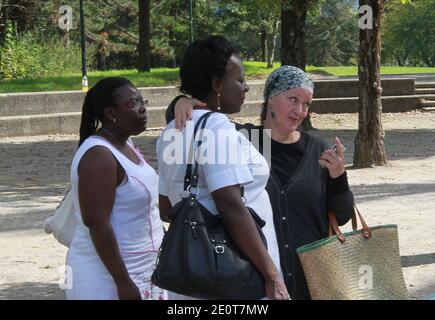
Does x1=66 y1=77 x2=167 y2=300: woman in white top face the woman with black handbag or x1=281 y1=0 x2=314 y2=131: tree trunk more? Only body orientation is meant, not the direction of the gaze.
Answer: the woman with black handbag

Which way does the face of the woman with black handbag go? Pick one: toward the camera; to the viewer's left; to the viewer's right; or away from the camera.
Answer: to the viewer's right

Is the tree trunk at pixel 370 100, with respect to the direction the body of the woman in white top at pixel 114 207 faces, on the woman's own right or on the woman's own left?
on the woman's own left

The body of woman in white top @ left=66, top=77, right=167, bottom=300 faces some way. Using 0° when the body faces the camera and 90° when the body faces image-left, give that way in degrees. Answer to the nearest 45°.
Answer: approximately 270°

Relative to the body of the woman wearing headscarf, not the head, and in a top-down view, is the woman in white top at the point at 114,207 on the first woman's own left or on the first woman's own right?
on the first woman's own right

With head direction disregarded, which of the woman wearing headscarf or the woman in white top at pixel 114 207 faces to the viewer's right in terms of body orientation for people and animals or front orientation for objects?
the woman in white top

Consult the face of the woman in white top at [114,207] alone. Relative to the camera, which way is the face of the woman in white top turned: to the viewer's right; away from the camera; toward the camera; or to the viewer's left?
to the viewer's right

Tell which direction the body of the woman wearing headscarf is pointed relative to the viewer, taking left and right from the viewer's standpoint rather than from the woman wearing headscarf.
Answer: facing the viewer

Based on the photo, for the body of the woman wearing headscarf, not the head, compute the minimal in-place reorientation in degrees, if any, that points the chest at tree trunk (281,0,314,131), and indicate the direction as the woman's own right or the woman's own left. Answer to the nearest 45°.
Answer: approximately 180°

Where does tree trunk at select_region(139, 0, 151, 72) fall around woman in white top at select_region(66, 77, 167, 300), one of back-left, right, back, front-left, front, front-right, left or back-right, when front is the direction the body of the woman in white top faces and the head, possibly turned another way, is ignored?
left

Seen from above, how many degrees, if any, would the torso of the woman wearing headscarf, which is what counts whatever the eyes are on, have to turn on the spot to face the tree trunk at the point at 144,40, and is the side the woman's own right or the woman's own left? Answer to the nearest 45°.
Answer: approximately 180°
